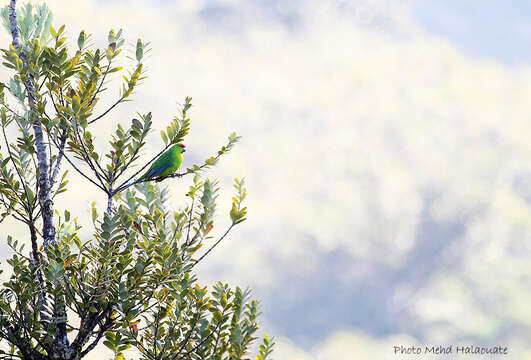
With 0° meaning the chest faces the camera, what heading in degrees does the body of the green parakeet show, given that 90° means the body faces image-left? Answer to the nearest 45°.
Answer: approximately 270°
